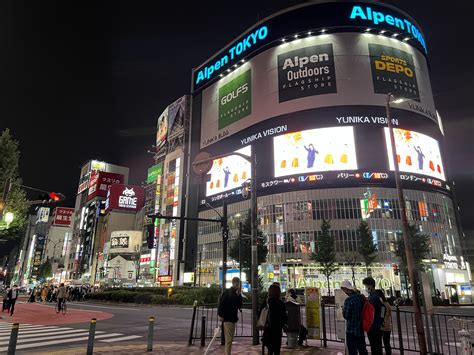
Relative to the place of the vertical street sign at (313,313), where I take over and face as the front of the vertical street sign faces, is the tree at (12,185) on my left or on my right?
on my right

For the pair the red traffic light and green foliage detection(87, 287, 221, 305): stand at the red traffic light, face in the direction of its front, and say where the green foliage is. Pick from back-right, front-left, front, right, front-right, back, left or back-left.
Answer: back-left

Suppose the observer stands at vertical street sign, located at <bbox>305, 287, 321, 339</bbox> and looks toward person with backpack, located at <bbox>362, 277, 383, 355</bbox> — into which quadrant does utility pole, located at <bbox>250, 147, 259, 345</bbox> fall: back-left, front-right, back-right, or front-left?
back-right

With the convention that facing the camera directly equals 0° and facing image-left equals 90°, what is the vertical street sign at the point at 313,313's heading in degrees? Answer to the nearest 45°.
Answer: approximately 0°

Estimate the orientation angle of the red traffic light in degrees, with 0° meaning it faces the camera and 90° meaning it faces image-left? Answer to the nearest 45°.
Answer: approximately 0°

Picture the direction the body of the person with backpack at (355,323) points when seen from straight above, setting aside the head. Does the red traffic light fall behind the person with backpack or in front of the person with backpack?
in front
